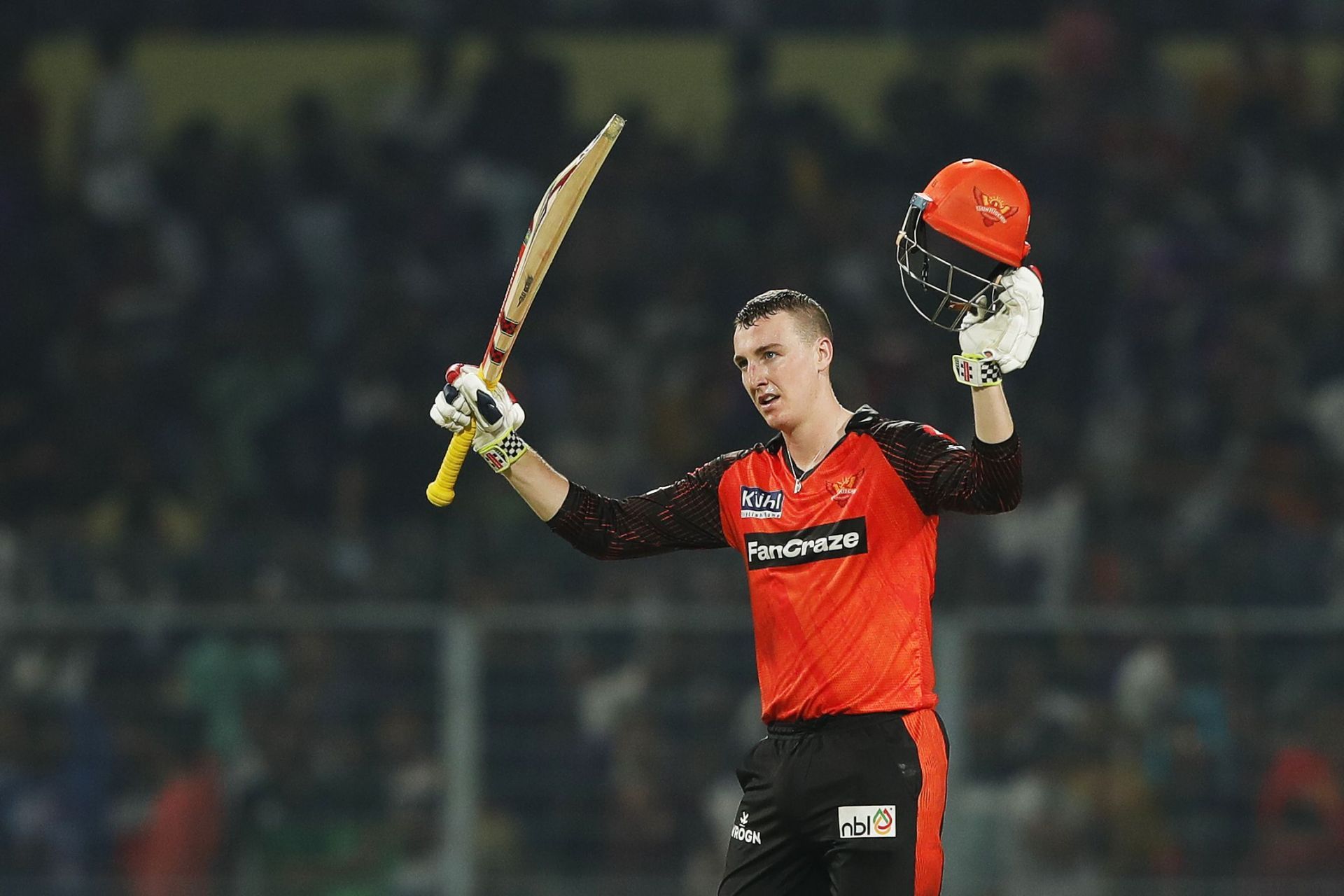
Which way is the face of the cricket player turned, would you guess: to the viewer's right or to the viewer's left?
to the viewer's left

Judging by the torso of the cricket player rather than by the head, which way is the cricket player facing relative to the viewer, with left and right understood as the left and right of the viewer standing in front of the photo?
facing the viewer and to the left of the viewer
